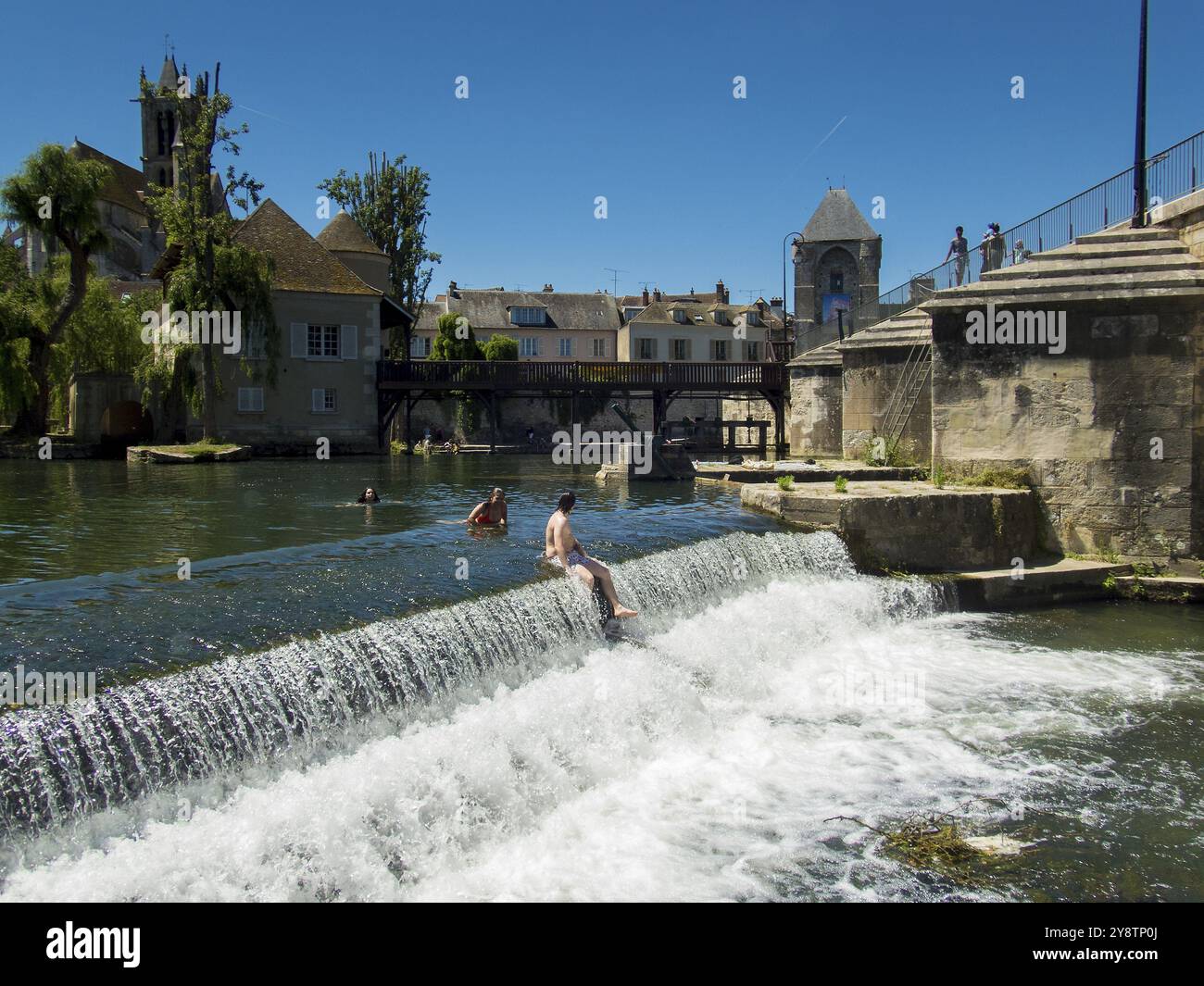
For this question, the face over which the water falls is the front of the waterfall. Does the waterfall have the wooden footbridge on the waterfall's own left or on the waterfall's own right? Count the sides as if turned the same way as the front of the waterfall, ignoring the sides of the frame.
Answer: on the waterfall's own left

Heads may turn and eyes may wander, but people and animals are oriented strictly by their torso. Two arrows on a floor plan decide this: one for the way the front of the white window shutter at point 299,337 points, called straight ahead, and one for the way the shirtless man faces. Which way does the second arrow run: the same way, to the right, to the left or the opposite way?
to the left

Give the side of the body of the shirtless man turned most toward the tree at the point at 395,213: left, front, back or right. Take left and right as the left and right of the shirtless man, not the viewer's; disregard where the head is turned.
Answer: left

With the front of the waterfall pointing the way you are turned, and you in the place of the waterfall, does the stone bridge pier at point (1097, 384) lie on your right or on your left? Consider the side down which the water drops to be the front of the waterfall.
on your left

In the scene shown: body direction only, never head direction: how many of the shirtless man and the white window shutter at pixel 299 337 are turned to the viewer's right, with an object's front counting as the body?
1

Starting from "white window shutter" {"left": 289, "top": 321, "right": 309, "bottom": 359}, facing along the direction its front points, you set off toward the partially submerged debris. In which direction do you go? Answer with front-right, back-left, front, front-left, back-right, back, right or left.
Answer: front

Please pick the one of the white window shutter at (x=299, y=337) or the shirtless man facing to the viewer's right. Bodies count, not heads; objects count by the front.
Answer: the shirtless man

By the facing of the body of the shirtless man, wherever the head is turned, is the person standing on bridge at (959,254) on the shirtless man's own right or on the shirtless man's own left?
on the shirtless man's own left

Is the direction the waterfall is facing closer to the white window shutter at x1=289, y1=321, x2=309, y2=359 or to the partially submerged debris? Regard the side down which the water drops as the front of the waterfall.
the partially submerged debris

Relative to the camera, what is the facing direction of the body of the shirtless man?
to the viewer's right

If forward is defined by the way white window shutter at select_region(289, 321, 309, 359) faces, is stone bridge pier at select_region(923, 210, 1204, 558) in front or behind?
in front

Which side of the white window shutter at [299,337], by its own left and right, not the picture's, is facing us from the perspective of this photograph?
front

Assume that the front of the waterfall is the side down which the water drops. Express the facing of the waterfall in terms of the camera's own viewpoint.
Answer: facing the viewer and to the right of the viewer
